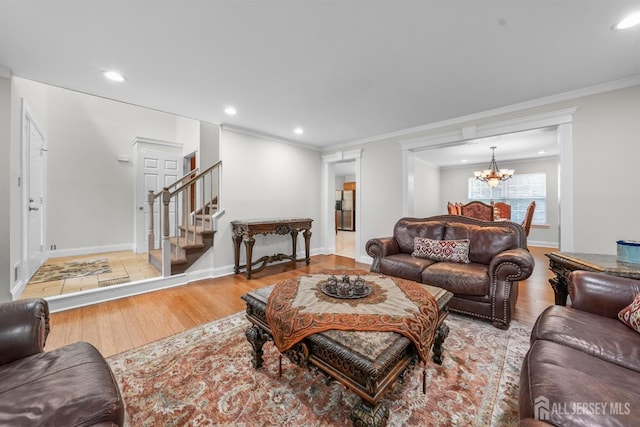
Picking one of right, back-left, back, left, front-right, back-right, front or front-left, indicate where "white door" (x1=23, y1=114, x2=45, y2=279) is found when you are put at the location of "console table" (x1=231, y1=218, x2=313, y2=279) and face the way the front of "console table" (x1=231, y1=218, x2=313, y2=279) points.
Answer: back-right

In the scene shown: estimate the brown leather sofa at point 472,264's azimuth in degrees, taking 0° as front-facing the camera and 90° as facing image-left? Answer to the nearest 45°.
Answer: approximately 45°

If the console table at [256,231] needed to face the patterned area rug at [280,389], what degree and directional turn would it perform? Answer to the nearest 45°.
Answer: approximately 45° to its right

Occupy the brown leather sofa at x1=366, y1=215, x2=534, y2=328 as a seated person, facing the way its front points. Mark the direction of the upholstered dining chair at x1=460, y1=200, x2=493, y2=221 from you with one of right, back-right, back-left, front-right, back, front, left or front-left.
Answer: back-right
